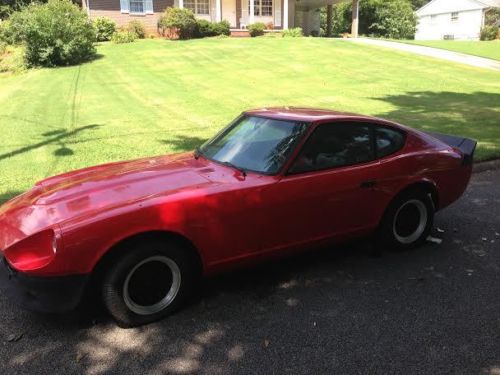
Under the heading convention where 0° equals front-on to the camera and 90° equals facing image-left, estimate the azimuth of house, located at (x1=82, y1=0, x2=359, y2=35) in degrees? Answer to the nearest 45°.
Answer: approximately 0°

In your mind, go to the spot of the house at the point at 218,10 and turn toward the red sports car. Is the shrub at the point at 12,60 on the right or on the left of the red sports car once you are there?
right

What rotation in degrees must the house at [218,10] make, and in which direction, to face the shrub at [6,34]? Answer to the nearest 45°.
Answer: approximately 45° to its right

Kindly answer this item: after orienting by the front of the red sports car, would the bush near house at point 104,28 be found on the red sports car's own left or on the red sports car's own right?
on the red sports car's own right

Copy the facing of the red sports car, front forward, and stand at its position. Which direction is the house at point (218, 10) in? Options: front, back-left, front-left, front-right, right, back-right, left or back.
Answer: back-right

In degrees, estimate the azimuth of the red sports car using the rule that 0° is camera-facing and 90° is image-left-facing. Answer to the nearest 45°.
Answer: approximately 45°

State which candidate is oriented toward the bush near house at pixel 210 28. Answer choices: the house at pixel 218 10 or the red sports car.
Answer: the house

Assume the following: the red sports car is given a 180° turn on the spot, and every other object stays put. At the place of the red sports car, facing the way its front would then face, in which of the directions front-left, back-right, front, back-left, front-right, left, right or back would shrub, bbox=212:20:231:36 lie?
front-left

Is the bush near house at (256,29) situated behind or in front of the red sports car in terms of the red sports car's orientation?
behind
